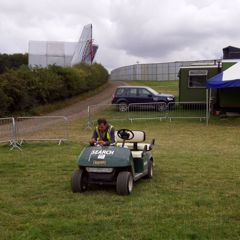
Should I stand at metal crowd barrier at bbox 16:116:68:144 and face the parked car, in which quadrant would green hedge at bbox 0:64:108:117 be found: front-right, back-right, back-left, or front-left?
front-left

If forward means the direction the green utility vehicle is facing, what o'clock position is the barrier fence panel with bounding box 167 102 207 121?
The barrier fence panel is roughly at 5 o'clock from the green utility vehicle.

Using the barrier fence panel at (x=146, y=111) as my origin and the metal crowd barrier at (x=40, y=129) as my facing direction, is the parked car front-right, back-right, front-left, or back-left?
back-right

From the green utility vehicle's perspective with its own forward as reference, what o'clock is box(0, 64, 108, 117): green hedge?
The green hedge is roughly at 4 o'clock from the green utility vehicle.

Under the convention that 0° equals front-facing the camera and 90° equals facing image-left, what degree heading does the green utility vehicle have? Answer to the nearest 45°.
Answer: approximately 45°
